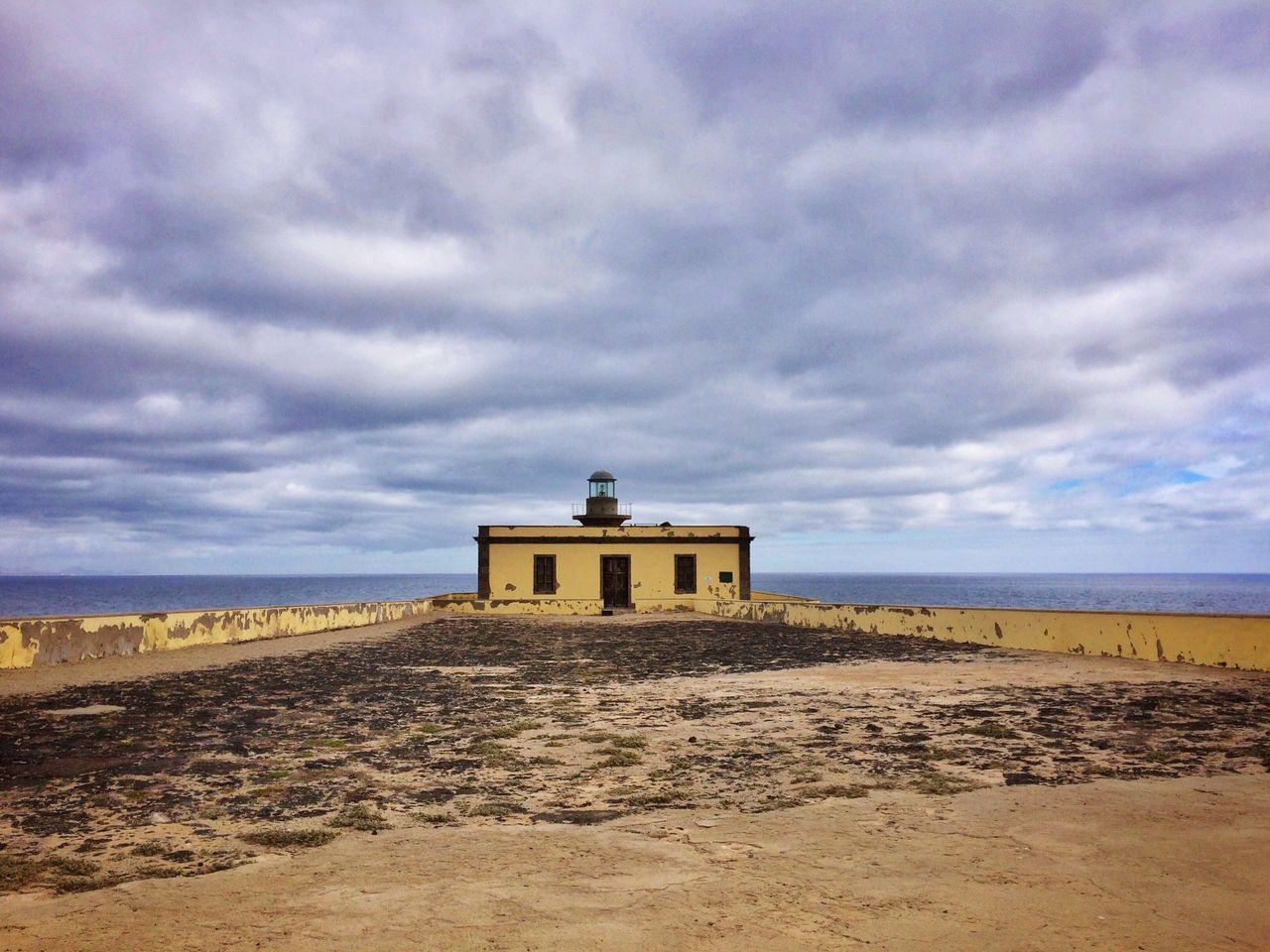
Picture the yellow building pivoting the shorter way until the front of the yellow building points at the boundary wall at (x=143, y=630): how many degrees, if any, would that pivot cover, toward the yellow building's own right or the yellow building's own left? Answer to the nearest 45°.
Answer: approximately 45° to the yellow building's own right

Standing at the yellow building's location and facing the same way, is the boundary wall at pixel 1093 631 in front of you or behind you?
in front

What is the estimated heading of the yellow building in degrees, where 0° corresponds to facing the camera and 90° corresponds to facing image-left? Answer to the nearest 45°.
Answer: approximately 0°
